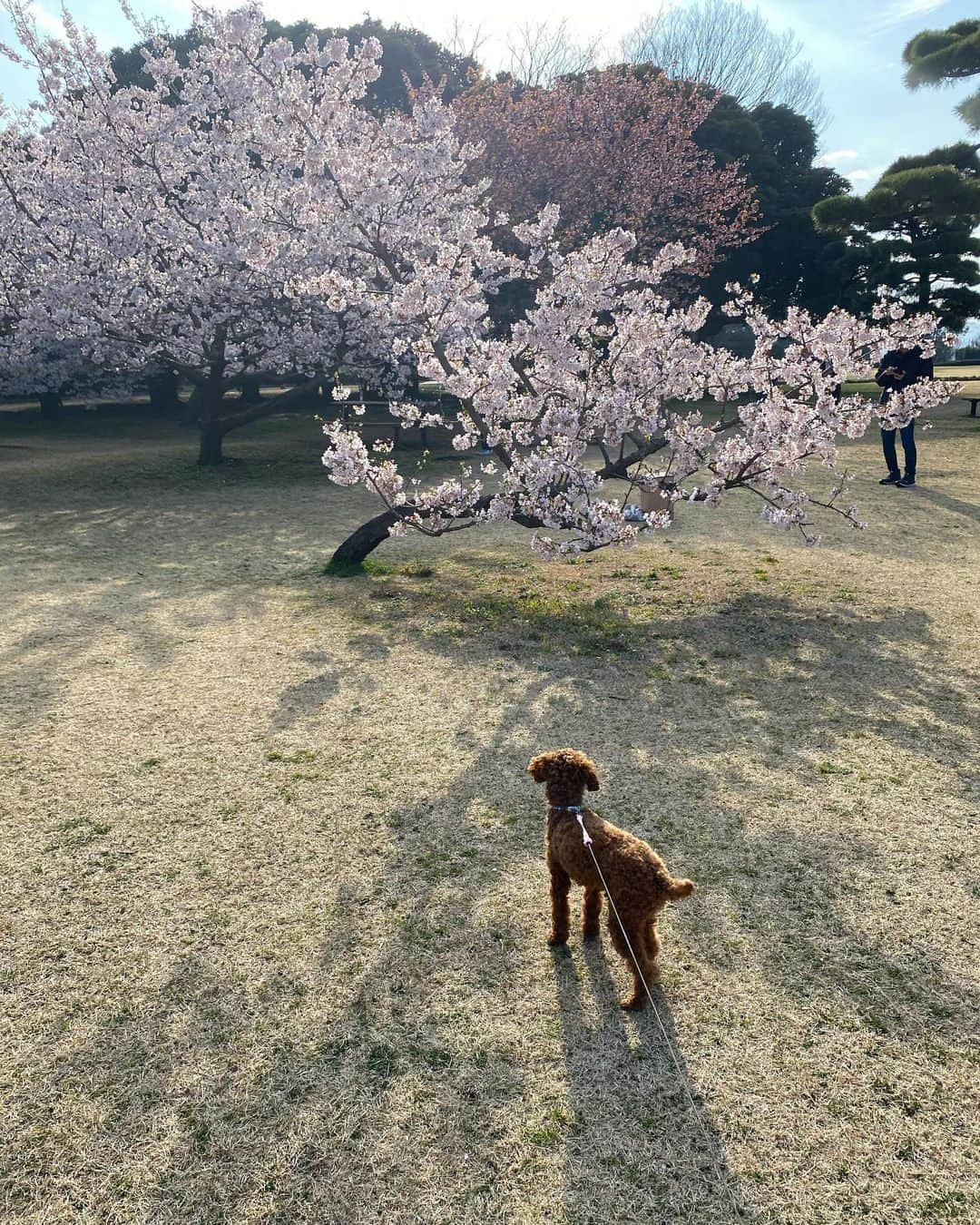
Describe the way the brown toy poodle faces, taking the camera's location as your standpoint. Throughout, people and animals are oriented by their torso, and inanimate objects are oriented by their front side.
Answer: facing away from the viewer and to the left of the viewer

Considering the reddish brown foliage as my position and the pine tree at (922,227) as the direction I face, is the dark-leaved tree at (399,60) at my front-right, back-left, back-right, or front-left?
back-left

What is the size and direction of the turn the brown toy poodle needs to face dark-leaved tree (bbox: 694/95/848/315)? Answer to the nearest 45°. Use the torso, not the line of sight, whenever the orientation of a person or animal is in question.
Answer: approximately 45° to its right

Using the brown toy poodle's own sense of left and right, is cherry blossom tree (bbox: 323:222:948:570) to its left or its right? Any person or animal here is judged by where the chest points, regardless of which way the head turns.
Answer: on its right

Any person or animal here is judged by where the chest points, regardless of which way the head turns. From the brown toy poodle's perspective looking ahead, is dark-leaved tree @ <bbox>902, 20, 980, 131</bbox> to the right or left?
on its right

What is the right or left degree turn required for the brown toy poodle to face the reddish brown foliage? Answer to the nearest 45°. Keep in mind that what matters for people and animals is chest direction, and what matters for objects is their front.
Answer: approximately 45° to its right

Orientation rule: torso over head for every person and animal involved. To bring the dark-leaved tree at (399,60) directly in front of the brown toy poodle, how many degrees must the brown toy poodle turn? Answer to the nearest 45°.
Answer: approximately 45° to its right

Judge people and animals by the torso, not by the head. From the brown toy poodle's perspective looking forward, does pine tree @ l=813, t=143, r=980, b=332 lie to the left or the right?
on its right

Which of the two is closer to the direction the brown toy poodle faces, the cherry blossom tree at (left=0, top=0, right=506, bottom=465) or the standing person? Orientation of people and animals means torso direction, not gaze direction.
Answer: the cherry blossom tree

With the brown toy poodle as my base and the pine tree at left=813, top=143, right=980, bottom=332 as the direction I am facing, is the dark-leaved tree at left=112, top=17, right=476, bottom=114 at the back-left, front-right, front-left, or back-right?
front-left

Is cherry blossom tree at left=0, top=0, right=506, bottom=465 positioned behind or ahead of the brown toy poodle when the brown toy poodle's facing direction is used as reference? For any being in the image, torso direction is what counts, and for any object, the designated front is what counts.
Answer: ahead

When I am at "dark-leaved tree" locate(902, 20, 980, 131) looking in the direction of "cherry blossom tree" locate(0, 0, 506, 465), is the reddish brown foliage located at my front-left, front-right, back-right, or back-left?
front-right
